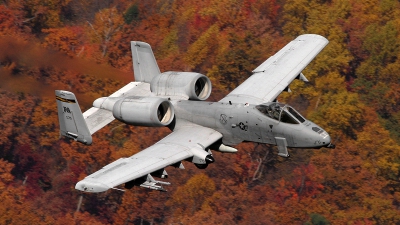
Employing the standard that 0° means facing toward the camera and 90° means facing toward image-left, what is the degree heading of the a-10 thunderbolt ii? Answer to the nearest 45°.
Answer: approximately 315°
